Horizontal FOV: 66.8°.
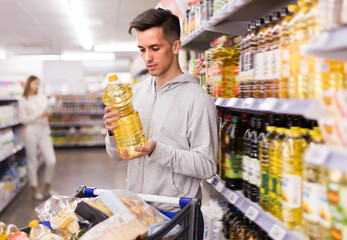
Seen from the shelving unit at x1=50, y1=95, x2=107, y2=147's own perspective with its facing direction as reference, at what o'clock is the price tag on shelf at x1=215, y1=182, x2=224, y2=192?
The price tag on shelf is roughly at 12 o'clock from the shelving unit.

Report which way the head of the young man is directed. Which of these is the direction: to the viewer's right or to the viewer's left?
to the viewer's left

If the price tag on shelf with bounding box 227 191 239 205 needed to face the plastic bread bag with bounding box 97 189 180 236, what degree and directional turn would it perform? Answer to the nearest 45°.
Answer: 0° — it already faces it

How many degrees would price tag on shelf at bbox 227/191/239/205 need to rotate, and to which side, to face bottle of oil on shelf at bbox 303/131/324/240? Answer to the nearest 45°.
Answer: approximately 90° to its left
